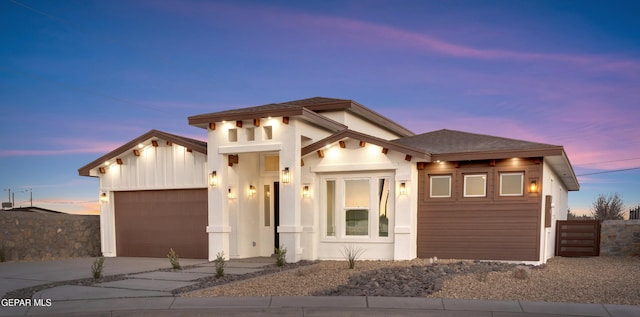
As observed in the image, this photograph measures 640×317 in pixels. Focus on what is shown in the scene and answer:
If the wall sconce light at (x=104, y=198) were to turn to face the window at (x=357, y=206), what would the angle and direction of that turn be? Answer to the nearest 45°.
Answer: approximately 45° to its left

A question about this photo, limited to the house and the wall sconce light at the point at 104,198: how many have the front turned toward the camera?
2

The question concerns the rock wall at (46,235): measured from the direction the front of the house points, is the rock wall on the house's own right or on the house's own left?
on the house's own right

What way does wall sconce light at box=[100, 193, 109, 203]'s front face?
toward the camera

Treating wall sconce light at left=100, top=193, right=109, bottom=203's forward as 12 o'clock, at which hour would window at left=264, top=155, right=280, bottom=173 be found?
The window is roughly at 10 o'clock from the wall sconce light.

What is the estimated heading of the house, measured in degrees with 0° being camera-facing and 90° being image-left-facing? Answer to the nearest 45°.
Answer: approximately 0°
